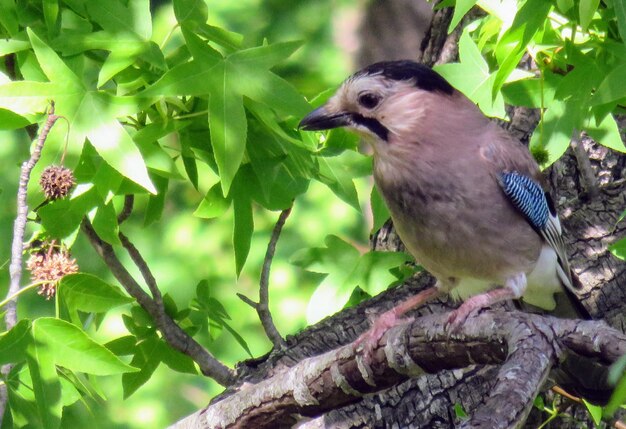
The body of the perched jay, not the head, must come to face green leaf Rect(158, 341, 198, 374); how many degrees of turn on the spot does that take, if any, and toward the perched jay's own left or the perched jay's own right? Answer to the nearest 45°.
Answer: approximately 45° to the perched jay's own right

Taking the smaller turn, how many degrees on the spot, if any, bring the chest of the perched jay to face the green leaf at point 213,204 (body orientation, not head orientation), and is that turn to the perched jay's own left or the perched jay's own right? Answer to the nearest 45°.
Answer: approximately 45° to the perched jay's own right

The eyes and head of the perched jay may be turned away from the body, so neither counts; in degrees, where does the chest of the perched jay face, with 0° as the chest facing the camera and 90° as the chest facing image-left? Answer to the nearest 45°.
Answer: approximately 45°

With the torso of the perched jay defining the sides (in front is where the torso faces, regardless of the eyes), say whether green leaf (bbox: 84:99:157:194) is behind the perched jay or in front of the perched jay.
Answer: in front

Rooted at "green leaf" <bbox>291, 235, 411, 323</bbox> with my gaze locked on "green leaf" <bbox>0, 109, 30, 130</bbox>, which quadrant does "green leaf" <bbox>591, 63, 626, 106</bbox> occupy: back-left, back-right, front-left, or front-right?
back-left

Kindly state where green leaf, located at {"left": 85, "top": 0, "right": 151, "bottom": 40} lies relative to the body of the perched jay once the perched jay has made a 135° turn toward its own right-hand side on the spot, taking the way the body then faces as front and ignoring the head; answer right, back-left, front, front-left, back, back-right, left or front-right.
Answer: left

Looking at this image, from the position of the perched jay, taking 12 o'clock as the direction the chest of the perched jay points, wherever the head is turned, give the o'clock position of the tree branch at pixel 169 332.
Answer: The tree branch is roughly at 1 o'clock from the perched jay.

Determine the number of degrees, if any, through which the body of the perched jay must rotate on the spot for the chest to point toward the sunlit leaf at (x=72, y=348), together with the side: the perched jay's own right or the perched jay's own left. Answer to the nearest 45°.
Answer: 0° — it already faces it
